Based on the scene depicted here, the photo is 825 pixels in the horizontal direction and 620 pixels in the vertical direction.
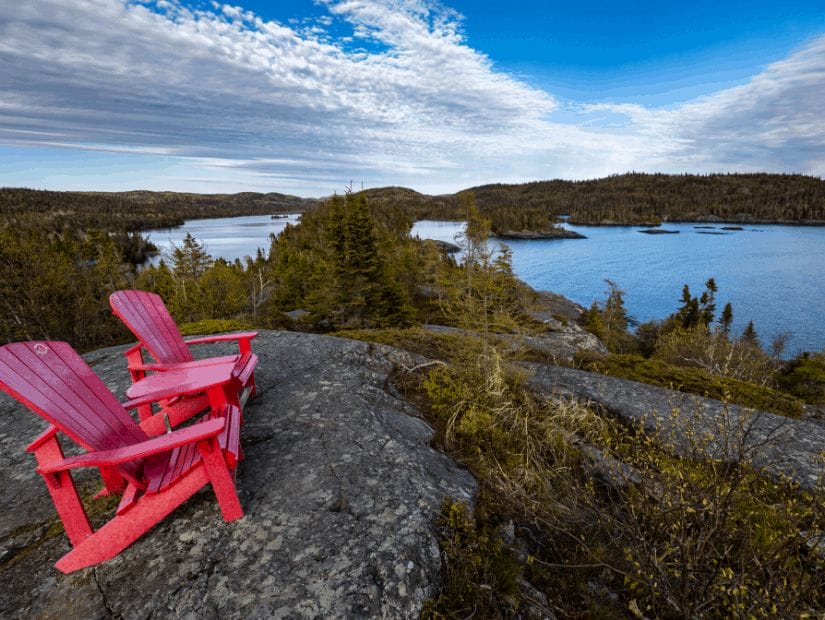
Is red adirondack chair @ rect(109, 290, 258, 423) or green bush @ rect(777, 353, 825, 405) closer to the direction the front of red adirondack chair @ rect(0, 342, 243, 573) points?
the green bush

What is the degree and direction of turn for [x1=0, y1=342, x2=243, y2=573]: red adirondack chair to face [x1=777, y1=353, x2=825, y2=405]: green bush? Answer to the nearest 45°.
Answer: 0° — it already faces it

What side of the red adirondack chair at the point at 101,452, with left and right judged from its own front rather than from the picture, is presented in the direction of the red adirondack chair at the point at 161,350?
left

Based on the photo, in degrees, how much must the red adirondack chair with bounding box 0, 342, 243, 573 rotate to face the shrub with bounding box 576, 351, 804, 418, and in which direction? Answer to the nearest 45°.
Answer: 0° — it already faces it

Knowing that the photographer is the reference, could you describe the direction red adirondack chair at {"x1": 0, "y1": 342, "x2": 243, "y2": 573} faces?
facing to the right of the viewer

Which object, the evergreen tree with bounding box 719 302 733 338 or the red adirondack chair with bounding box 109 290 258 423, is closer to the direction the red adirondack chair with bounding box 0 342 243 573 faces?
the evergreen tree

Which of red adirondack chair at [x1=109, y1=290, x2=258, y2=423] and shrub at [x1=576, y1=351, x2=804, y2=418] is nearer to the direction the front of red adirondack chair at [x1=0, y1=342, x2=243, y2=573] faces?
the shrub
